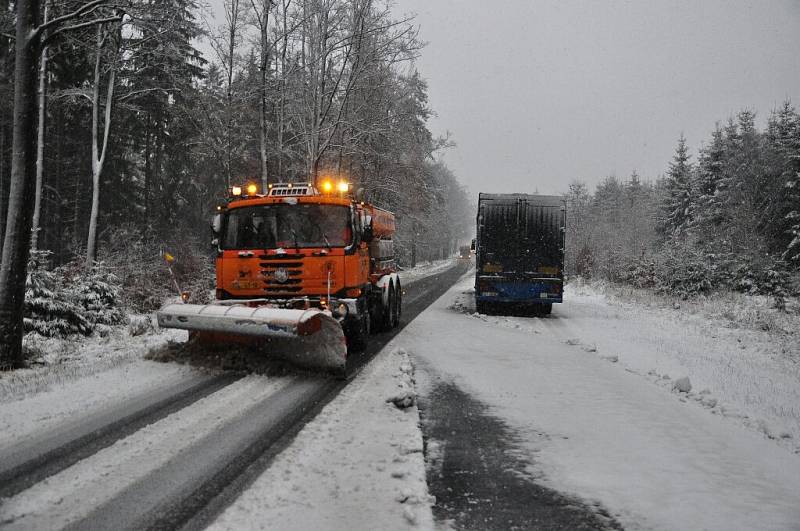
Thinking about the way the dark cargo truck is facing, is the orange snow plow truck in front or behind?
behind

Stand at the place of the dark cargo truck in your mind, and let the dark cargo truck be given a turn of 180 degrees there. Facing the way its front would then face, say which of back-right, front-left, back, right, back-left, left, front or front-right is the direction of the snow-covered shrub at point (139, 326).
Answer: front-right

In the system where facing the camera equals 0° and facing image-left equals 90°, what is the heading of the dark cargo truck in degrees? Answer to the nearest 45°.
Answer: approximately 180°

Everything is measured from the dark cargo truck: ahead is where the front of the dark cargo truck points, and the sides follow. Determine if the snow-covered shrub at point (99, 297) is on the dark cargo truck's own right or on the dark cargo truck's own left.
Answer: on the dark cargo truck's own left

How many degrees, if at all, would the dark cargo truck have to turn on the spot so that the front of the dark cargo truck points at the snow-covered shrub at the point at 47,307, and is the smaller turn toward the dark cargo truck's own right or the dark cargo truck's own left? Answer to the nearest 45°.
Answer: approximately 135° to the dark cargo truck's own left

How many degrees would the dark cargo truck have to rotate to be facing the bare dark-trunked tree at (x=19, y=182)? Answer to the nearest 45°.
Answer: approximately 135° to its left
